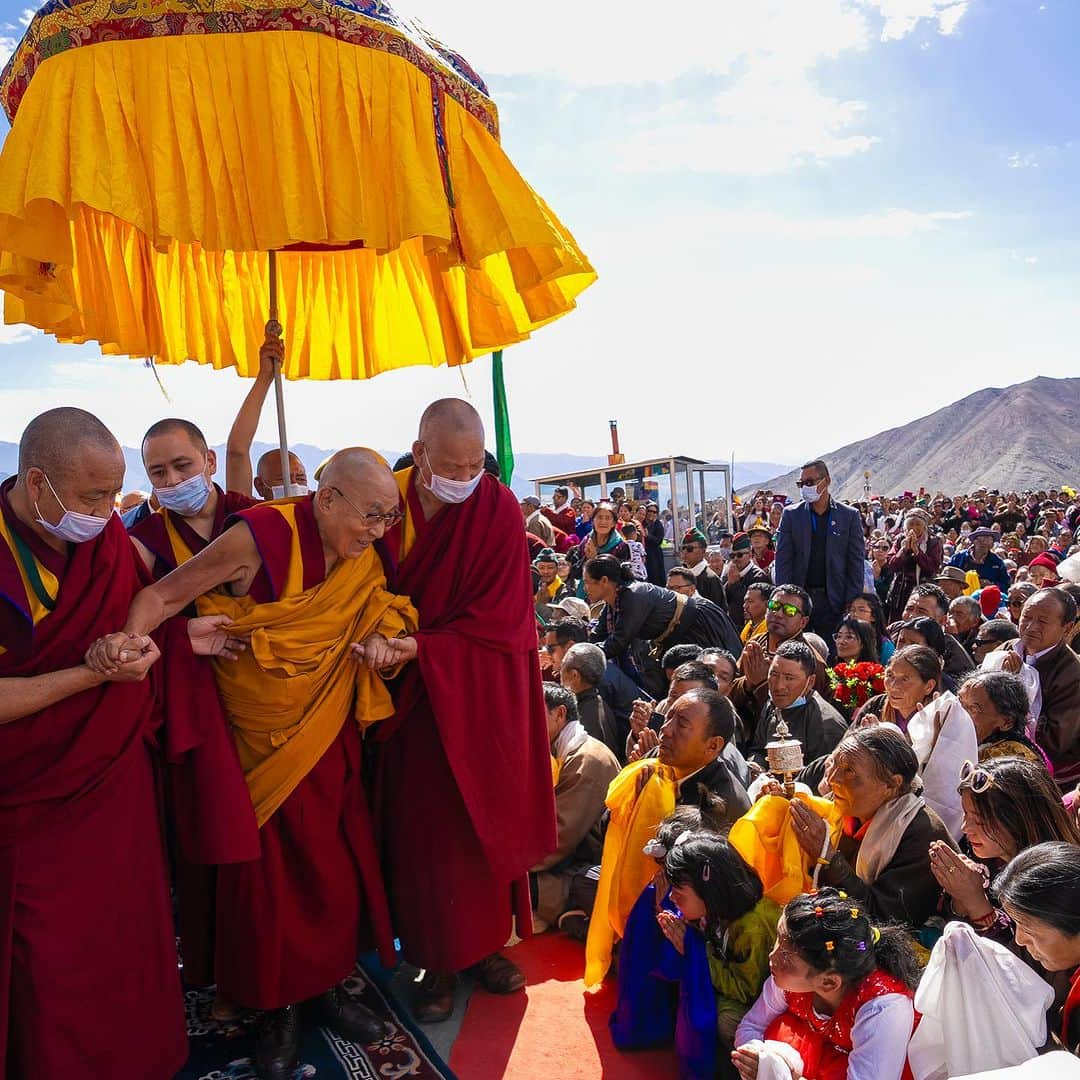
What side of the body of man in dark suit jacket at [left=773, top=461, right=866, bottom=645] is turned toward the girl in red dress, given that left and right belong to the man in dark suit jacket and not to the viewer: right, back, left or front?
front

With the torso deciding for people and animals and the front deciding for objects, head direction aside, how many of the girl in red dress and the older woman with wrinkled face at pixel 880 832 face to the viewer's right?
0

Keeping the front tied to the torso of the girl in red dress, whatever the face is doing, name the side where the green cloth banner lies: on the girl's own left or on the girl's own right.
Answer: on the girl's own right

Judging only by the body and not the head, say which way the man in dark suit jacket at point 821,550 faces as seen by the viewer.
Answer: toward the camera

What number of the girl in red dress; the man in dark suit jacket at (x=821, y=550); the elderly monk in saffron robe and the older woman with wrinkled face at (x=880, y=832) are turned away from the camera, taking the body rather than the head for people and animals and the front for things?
0

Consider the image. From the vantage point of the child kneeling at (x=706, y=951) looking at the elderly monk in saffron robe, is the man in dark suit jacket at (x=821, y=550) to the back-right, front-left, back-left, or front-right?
back-right

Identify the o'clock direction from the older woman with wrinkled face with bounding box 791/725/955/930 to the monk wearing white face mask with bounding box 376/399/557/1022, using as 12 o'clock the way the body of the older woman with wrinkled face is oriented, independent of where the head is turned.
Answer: The monk wearing white face mask is roughly at 1 o'clock from the older woman with wrinkled face.

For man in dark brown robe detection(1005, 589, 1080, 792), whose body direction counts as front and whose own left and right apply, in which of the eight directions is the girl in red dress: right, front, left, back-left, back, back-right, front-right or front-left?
front-left

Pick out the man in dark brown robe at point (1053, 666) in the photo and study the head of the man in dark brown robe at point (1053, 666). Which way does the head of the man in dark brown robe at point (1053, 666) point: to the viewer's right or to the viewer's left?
to the viewer's left

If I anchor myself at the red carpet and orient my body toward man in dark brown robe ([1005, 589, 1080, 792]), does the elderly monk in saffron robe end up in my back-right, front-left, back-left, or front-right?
back-left

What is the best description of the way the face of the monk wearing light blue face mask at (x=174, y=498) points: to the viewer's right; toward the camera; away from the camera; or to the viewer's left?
toward the camera

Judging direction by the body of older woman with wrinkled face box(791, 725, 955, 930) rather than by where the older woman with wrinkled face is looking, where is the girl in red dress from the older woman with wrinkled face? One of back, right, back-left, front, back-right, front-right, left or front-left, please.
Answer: front-left

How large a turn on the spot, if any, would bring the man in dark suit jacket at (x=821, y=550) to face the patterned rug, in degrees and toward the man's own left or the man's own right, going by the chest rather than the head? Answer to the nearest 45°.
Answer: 0° — they already face it

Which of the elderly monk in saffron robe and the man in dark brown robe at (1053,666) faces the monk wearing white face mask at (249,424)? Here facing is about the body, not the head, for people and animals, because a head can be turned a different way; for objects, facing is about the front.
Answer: the man in dark brown robe
